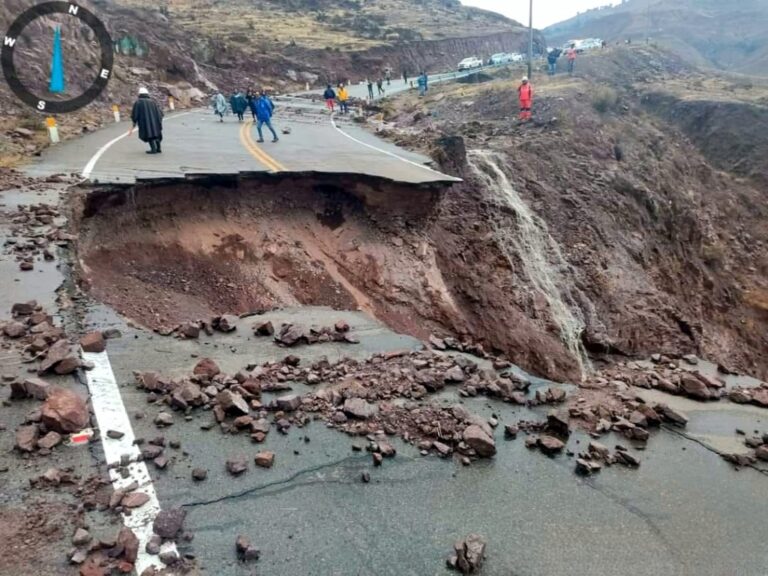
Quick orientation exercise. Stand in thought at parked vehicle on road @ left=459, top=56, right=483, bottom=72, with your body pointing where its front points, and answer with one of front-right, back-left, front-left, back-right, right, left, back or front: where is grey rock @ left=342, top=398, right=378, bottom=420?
front-left

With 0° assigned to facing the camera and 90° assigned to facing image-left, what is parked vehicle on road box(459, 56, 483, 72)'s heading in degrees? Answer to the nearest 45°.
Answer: approximately 45°

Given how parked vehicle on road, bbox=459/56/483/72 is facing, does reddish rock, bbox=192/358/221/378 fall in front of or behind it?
in front

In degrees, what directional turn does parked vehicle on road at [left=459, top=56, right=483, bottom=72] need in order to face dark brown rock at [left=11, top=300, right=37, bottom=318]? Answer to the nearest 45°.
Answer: approximately 45° to its left

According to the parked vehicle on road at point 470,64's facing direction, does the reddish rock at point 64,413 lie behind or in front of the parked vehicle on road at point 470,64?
in front

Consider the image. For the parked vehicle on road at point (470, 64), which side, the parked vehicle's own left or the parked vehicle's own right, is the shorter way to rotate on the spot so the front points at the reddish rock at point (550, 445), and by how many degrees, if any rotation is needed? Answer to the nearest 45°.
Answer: approximately 45° to the parked vehicle's own left

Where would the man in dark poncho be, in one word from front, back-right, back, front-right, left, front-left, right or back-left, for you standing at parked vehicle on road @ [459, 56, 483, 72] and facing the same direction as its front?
front-left

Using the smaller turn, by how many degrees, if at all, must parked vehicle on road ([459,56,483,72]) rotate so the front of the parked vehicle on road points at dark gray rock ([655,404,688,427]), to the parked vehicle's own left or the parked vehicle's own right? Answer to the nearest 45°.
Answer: approximately 45° to the parked vehicle's own left

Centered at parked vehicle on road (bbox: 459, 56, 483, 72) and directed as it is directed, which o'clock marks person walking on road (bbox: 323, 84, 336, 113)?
The person walking on road is roughly at 11 o'clock from the parked vehicle on road.

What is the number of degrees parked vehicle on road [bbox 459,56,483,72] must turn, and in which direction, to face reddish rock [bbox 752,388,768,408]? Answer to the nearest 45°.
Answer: approximately 45° to its left
